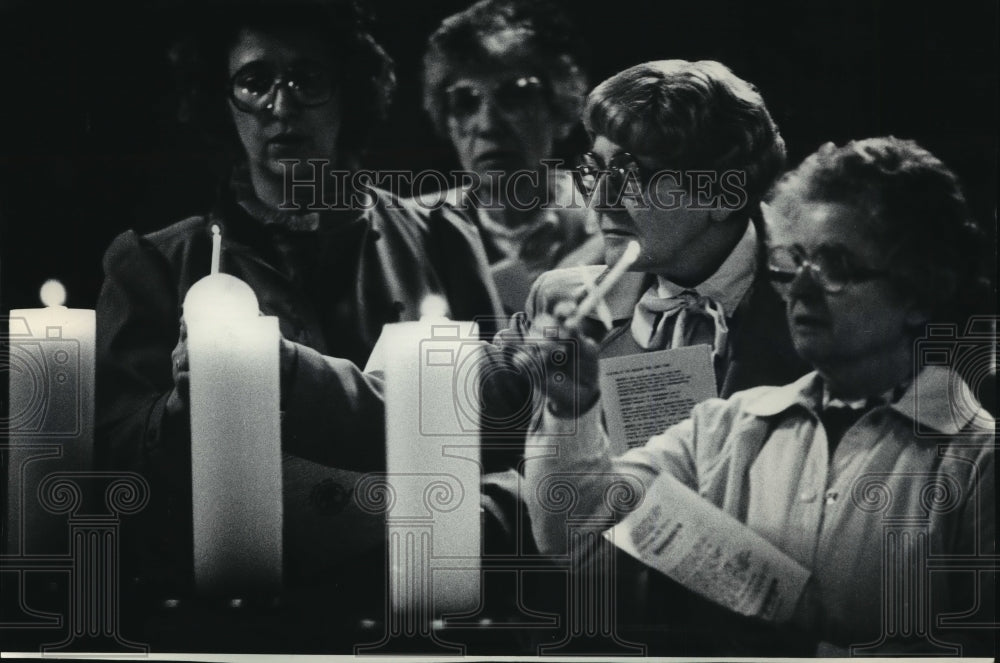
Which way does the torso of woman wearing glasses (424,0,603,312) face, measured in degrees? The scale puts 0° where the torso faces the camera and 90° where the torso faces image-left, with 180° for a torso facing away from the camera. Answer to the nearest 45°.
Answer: approximately 0°

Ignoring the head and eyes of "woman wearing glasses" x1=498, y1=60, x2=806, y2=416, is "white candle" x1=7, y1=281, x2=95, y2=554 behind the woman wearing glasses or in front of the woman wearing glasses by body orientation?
in front

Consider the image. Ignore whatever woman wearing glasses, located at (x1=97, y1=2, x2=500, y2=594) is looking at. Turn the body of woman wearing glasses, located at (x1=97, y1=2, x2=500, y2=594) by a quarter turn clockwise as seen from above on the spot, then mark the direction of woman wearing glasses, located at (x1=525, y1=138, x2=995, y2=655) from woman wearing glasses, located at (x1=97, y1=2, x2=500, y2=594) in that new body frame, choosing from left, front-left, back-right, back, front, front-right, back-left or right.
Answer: back

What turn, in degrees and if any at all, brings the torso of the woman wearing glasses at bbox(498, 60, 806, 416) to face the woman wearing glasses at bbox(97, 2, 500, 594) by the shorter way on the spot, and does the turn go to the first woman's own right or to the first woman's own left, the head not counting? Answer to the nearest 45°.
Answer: approximately 45° to the first woman's own right

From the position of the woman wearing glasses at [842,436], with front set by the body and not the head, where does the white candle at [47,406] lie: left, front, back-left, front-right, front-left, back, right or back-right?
front-right

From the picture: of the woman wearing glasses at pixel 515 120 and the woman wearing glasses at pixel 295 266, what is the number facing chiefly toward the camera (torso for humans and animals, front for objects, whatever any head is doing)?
2

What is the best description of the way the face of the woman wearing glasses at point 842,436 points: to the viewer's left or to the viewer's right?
to the viewer's left
